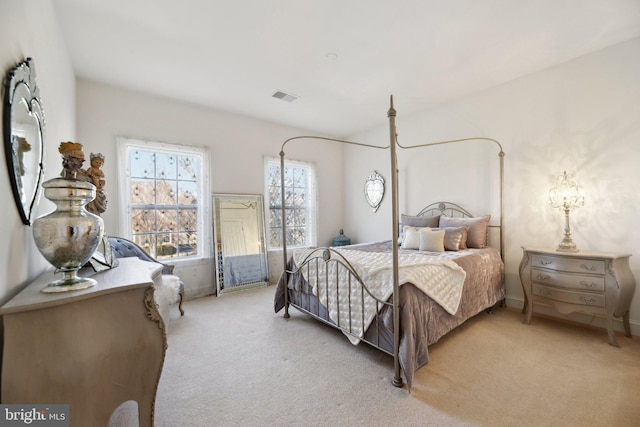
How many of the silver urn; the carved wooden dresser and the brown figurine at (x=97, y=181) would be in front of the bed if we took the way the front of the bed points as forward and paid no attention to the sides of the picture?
3

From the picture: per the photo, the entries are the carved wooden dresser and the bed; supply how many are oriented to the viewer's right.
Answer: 1

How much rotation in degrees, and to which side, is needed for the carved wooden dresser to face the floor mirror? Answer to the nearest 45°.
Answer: approximately 45° to its left

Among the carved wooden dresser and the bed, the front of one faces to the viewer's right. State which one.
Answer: the carved wooden dresser

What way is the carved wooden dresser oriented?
to the viewer's right
